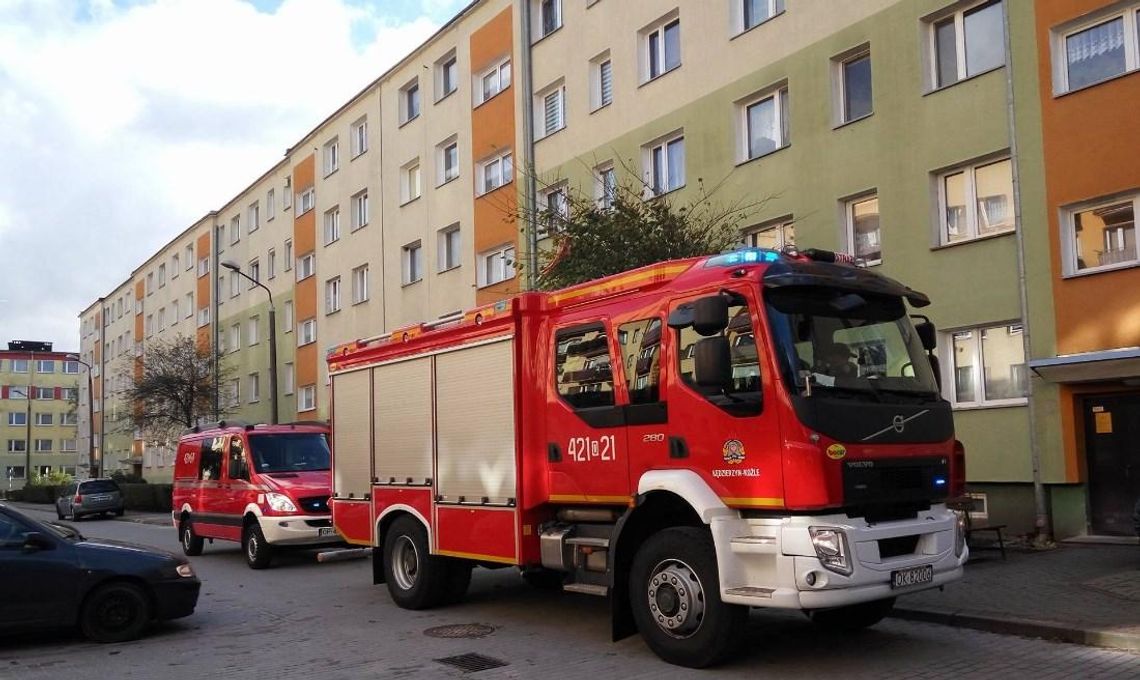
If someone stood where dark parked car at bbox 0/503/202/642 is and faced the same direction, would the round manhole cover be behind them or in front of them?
in front

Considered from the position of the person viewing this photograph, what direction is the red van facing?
facing the viewer and to the right of the viewer

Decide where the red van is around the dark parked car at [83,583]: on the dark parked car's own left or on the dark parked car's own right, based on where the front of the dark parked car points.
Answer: on the dark parked car's own left

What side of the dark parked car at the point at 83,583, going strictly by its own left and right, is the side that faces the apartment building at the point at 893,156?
front

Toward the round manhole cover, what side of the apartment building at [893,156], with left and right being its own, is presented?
front

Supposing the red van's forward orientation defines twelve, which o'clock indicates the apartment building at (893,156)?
The apartment building is roughly at 11 o'clock from the red van.

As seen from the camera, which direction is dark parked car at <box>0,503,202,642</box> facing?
to the viewer's right

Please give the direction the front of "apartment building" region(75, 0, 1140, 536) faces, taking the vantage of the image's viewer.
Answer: facing the viewer and to the left of the viewer

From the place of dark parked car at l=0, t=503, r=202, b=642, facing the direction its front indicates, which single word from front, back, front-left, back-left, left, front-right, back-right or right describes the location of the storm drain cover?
front-right

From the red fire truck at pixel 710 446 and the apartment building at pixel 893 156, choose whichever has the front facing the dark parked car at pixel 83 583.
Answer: the apartment building

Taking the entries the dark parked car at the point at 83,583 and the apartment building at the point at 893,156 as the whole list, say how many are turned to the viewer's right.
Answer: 1

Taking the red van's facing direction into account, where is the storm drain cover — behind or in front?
in front

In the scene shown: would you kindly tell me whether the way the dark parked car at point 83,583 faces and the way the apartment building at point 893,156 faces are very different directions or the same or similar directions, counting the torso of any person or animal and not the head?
very different directions
